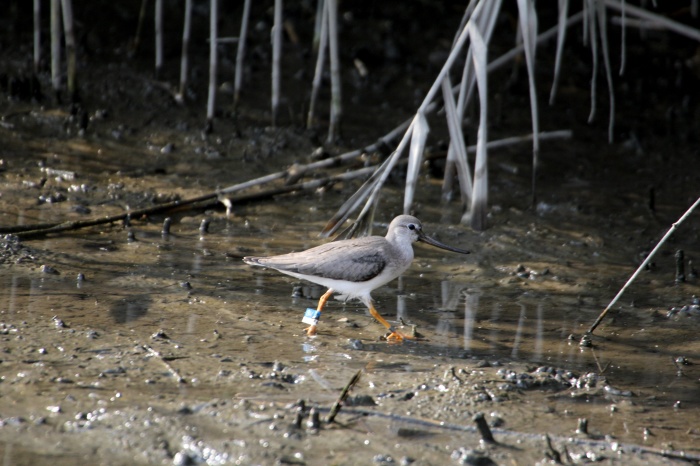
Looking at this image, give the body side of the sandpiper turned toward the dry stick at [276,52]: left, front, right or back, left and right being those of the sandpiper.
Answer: left

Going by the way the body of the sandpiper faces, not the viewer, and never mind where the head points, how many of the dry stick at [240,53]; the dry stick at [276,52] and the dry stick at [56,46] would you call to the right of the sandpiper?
0

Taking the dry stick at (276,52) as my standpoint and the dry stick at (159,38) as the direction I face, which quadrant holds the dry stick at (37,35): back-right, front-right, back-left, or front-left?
front-left

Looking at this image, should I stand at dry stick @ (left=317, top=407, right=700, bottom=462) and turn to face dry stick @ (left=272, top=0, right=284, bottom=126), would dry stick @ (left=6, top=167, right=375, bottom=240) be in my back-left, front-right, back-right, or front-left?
front-left

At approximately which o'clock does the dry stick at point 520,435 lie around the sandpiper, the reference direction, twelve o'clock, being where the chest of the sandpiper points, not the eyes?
The dry stick is roughly at 2 o'clock from the sandpiper.

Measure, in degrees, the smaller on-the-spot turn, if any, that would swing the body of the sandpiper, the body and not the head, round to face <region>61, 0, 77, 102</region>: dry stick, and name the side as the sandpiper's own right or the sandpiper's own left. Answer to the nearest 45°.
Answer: approximately 135° to the sandpiper's own left

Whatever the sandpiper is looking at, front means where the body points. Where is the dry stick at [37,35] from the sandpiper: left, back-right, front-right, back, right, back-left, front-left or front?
back-left

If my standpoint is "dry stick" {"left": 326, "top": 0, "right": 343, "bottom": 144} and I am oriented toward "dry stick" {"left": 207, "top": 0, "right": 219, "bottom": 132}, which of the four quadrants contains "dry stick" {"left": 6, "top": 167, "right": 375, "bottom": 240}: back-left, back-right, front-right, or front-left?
front-left

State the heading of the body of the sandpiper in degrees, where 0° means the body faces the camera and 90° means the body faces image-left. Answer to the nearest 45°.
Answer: approximately 270°

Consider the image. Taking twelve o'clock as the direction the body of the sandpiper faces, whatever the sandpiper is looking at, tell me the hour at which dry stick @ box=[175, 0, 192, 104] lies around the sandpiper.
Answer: The dry stick is roughly at 8 o'clock from the sandpiper.

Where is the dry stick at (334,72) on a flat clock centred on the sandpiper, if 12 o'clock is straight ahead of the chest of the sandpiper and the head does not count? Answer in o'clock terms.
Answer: The dry stick is roughly at 9 o'clock from the sandpiper.

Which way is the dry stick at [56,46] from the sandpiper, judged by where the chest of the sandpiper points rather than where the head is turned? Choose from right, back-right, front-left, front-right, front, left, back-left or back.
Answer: back-left

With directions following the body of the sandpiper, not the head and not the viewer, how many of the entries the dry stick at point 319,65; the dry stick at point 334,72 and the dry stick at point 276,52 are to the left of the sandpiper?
3

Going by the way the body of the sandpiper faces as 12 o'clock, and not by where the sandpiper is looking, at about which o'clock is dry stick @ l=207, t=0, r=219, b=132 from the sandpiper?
The dry stick is roughly at 8 o'clock from the sandpiper.

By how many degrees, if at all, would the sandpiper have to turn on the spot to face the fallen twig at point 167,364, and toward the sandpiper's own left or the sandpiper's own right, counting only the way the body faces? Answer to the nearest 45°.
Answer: approximately 135° to the sandpiper's own right
